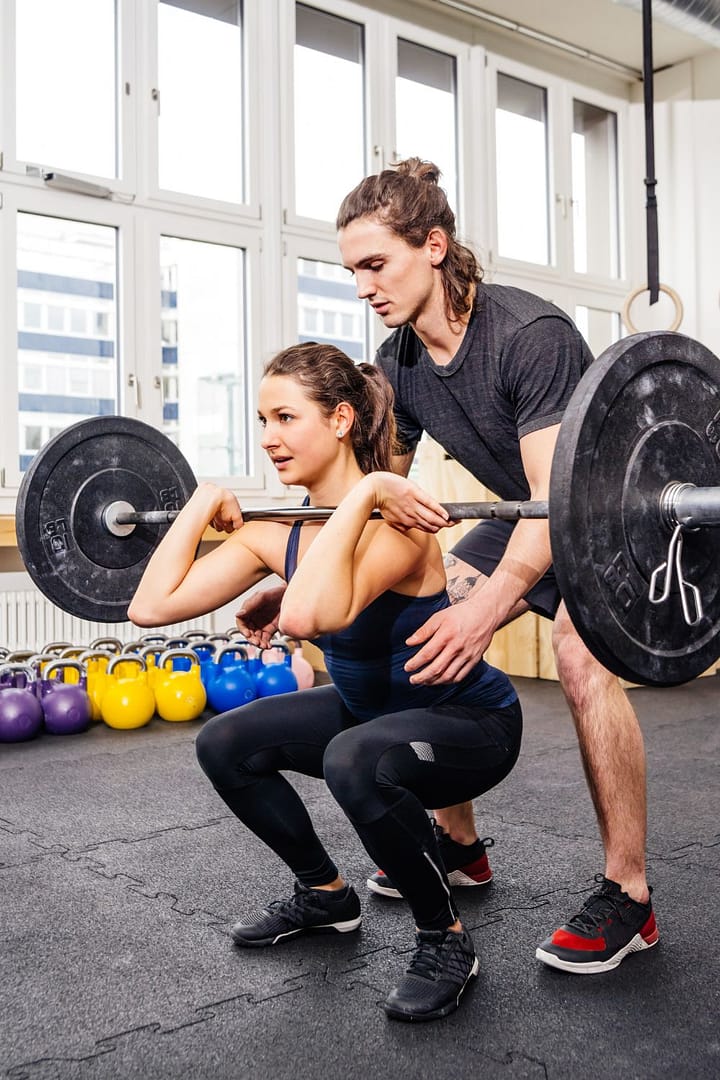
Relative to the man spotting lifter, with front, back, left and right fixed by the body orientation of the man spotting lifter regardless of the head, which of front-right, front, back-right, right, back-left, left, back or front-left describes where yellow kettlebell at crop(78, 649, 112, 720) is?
right

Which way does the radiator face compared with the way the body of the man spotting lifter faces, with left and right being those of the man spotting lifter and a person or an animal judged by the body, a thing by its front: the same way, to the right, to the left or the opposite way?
to the left

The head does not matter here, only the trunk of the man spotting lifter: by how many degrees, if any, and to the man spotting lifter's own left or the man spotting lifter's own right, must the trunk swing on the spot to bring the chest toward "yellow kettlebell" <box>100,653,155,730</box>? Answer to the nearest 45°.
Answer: approximately 90° to the man spotting lifter's own right

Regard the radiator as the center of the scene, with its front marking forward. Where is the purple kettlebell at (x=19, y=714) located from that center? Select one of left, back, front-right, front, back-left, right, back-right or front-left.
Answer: front-right

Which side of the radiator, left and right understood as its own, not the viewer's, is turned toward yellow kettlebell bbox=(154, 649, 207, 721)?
front

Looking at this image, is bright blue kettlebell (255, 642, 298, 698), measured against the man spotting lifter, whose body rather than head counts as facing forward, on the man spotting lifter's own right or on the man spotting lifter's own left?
on the man spotting lifter's own right

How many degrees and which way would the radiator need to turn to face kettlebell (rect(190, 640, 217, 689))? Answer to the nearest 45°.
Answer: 0° — it already faces it

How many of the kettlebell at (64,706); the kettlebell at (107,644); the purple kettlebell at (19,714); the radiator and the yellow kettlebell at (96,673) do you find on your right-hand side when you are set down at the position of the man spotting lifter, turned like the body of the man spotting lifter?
5

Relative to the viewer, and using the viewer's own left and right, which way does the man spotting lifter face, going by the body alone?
facing the viewer and to the left of the viewer

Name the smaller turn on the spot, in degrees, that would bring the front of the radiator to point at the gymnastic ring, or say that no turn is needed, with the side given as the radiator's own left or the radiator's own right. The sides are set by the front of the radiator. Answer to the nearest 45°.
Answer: approximately 45° to the radiator's own left

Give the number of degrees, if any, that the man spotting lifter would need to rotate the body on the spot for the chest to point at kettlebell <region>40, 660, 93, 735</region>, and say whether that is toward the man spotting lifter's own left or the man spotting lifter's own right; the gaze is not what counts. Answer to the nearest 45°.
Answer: approximately 90° to the man spotting lifter's own right

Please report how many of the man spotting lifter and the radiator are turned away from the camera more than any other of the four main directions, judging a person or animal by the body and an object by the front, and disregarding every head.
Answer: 0

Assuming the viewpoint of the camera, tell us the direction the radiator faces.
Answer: facing the viewer and to the right of the viewer
